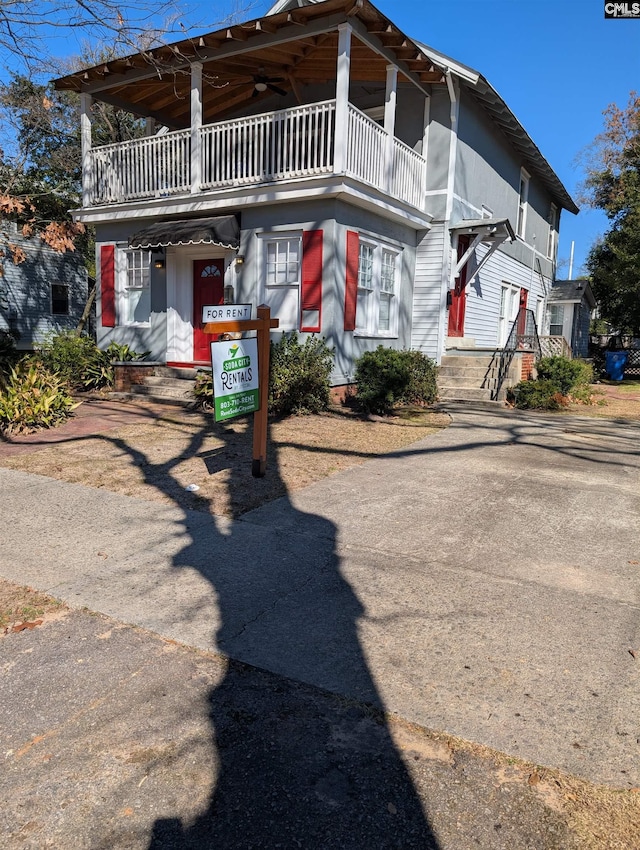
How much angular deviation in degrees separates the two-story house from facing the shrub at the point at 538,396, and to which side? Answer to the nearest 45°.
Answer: approximately 135° to its left

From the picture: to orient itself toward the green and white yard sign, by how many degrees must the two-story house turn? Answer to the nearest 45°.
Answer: approximately 45° to its left

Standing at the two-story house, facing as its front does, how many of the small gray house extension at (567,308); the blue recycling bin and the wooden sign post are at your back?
2

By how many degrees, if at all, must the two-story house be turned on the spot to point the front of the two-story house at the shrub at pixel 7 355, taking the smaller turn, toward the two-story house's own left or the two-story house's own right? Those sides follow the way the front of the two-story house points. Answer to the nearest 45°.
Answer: approximately 45° to the two-story house's own right

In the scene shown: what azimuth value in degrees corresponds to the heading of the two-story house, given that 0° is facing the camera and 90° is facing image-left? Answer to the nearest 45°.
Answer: approximately 45°

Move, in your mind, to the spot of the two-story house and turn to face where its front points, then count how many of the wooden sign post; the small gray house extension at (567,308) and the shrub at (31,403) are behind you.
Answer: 1

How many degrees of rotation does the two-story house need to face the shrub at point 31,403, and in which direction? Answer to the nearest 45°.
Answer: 0° — it already faces it

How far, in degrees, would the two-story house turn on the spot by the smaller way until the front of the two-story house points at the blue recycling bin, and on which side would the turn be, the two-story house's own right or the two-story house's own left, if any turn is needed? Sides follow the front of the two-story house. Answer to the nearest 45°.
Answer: approximately 180°

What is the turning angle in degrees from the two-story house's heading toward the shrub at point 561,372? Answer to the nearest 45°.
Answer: approximately 135° to its left

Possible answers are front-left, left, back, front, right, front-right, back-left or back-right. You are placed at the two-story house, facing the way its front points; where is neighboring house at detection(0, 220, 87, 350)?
right

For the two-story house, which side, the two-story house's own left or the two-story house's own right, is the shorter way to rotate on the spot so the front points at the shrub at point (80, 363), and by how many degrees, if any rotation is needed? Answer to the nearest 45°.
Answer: approximately 45° to the two-story house's own right
